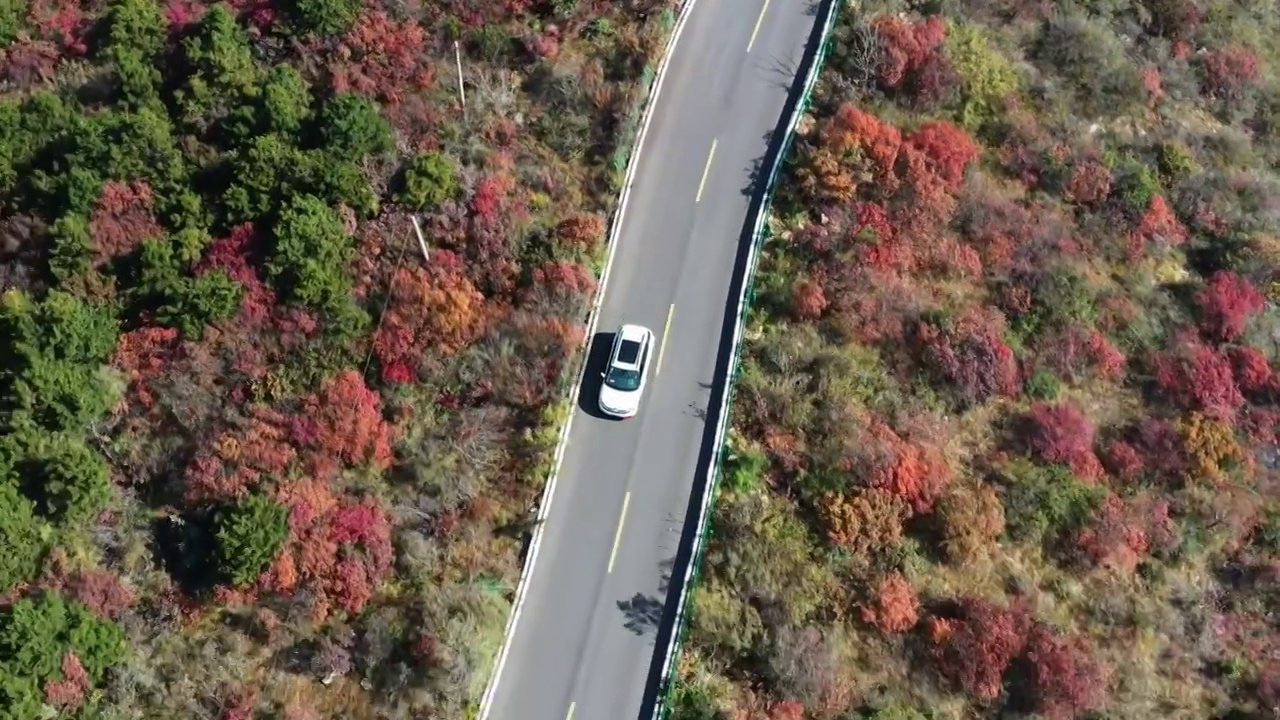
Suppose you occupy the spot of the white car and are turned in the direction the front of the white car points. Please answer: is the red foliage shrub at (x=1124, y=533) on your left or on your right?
on your left

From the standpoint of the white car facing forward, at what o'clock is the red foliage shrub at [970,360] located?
The red foliage shrub is roughly at 9 o'clock from the white car.

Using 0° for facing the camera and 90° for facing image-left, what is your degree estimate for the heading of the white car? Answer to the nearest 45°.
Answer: approximately 0°

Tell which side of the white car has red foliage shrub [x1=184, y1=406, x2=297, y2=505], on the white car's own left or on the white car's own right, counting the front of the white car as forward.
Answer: on the white car's own right

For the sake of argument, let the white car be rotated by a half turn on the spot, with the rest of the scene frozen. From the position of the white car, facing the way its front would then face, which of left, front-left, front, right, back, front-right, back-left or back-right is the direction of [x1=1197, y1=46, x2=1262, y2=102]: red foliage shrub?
right

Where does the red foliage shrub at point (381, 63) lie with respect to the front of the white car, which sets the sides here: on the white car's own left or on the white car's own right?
on the white car's own right

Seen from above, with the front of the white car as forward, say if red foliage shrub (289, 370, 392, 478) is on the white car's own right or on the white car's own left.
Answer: on the white car's own right

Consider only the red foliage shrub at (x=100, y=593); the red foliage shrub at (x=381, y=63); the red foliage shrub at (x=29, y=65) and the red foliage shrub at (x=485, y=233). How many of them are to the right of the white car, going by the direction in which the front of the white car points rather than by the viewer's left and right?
4

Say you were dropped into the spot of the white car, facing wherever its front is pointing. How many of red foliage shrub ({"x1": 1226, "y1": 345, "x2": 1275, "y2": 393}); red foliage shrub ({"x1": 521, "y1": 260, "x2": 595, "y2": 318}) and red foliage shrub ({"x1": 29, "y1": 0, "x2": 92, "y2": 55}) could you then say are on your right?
2

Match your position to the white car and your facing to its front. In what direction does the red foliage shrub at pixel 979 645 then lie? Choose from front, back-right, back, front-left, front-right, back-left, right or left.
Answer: left

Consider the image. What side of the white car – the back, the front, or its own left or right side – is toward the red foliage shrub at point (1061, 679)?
left

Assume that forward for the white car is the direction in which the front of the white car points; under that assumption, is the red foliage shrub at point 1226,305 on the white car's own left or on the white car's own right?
on the white car's own left
